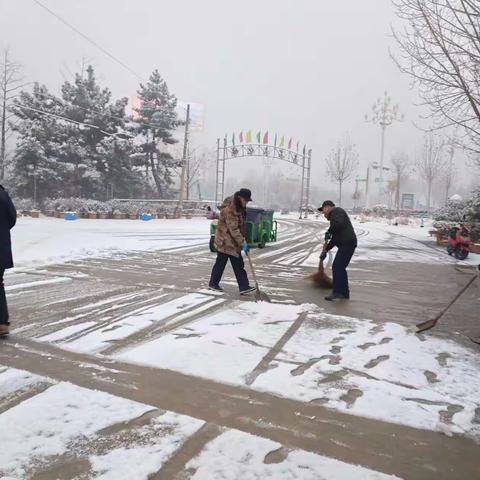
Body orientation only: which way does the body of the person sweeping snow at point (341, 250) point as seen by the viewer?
to the viewer's left

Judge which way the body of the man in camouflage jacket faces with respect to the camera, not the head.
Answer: to the viewer's right

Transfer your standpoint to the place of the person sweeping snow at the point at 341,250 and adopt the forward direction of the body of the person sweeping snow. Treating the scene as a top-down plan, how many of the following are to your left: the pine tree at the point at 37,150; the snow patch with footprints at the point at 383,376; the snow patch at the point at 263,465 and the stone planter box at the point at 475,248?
2

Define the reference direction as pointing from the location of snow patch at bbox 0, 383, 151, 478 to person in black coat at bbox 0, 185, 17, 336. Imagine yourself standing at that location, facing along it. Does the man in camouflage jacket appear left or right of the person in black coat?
right

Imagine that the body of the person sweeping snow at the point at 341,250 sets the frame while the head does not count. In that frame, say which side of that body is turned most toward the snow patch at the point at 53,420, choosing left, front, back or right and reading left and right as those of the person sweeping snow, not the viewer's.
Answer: left

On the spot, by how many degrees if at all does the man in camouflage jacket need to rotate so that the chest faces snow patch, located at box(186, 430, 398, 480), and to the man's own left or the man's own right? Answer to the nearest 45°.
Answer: approximately 90° to the man's own right

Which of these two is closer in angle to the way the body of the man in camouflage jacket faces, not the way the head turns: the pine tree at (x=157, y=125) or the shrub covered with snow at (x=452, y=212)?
the shrub covered with snow

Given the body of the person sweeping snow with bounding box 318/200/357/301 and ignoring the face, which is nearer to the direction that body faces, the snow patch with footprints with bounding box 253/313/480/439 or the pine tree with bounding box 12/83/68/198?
the pine tree

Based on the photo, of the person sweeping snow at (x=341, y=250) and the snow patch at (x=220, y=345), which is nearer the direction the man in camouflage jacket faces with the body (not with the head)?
the person sweeping snow
